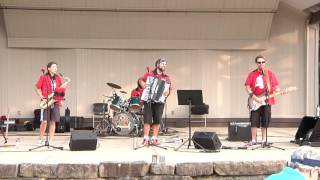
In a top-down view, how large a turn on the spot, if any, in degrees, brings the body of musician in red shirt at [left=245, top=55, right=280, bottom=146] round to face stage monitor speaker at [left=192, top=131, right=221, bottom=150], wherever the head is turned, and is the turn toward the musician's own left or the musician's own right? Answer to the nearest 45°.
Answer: approximately 45° to the musician's own right

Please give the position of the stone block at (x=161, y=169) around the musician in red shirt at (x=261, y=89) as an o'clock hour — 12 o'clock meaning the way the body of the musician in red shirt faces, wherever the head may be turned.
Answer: The stone block is roughly at 1 o'clock from the musician in red shirt.

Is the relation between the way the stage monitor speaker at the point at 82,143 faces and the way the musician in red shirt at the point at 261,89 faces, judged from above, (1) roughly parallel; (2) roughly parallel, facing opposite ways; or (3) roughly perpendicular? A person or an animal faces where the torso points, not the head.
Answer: roughly parallel, facing opposite ways

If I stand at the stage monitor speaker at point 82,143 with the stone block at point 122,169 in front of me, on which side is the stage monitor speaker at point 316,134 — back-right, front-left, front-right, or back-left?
front-left

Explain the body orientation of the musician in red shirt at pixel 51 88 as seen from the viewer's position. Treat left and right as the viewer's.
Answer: facing the viewer and to the right of the viewer

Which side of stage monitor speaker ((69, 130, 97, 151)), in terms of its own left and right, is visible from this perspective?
back

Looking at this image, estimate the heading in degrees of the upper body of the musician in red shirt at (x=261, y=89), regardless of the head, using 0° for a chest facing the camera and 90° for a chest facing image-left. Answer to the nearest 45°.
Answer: approximately 0°

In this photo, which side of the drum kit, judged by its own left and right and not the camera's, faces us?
front

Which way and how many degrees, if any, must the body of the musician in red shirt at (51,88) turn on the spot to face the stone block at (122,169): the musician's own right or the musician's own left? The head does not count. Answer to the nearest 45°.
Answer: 0° — they already face it

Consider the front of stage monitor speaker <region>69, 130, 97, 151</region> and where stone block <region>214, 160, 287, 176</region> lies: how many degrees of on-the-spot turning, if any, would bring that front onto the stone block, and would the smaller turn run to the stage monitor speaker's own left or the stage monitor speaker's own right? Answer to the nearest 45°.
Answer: approximately 135° to the stage monitor speaker's own right

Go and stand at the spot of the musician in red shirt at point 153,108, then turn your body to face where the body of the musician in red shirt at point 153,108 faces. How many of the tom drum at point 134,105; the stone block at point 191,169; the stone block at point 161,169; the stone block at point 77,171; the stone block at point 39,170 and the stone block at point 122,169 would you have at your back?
1

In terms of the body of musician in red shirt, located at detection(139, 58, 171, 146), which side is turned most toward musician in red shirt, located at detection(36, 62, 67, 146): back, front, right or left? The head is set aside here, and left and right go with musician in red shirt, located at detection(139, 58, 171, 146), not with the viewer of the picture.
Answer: right

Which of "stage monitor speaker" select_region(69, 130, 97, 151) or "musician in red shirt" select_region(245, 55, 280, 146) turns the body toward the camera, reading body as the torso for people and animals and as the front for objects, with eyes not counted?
the musician in red shirt

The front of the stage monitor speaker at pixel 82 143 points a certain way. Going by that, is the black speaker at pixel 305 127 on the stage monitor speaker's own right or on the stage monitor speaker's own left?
on the stage monitor speaker's own right
